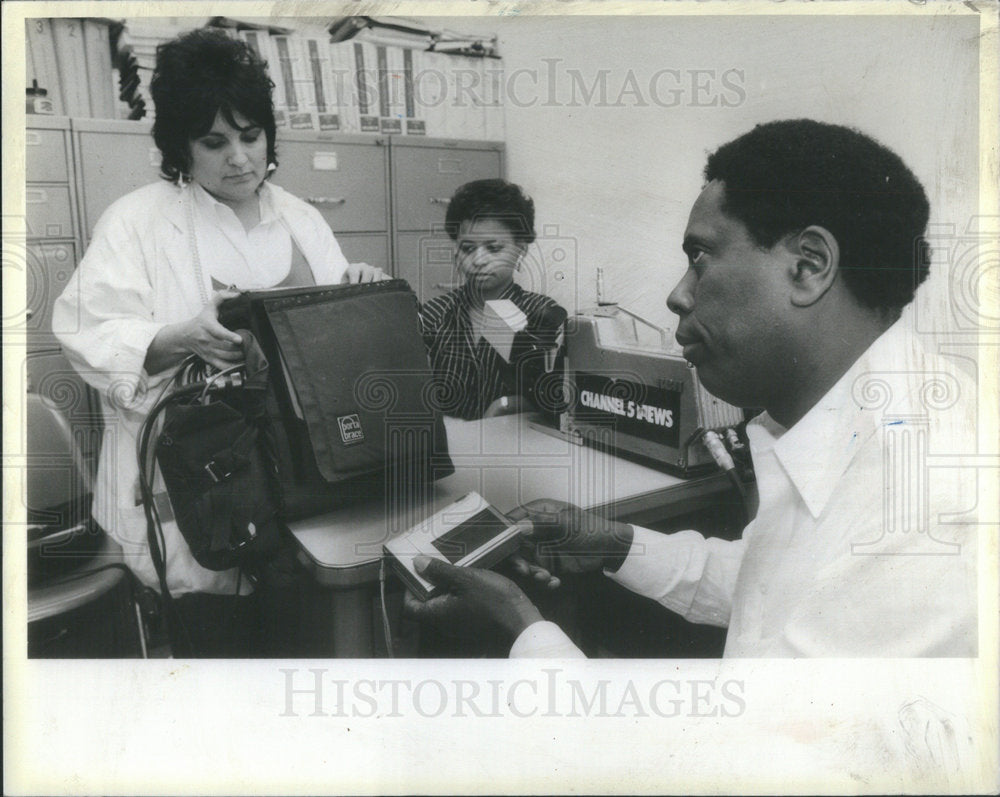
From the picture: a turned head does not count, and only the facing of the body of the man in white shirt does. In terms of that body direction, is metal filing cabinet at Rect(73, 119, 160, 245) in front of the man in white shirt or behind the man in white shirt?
in front

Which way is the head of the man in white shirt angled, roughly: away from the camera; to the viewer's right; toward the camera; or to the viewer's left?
to the viewer's left

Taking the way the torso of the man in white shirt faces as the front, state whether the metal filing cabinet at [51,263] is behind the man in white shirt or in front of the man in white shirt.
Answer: in front

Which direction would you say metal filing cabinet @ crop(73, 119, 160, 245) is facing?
toward the camera

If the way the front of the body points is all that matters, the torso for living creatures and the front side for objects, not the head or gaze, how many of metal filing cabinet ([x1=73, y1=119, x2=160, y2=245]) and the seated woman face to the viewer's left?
0

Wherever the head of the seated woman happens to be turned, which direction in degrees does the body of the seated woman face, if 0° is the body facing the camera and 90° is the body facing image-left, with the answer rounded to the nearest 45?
approximately 0°

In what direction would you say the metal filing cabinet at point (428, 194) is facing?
toward the camera

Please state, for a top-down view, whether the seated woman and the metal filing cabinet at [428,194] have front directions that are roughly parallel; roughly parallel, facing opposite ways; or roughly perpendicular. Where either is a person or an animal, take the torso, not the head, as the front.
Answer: roughly parallel

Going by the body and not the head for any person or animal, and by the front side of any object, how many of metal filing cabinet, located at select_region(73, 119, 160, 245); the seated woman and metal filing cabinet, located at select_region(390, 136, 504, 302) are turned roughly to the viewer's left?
0

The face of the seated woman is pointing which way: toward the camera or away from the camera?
toward the camera

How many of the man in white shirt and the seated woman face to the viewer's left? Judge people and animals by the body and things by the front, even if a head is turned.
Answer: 1

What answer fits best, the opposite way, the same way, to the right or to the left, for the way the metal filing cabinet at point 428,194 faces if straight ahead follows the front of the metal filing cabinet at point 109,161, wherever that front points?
the same way

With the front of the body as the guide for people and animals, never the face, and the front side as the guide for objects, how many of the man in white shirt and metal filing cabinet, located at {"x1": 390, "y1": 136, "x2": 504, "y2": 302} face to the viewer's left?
1
